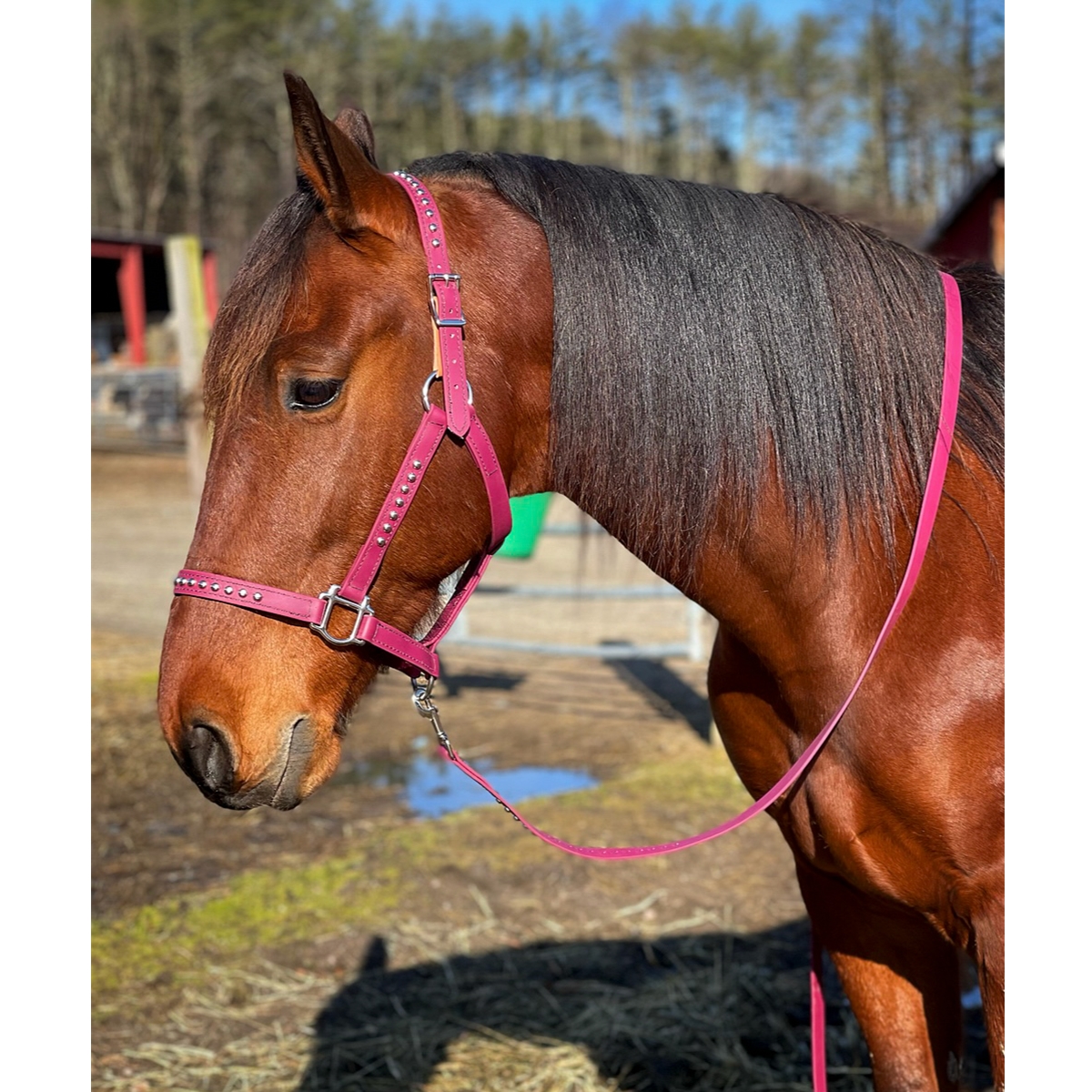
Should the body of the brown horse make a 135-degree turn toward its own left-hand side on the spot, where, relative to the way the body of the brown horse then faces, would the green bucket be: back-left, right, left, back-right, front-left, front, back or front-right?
back-left

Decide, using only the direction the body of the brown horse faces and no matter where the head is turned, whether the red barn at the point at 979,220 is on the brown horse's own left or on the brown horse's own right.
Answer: on the brown horse's own right

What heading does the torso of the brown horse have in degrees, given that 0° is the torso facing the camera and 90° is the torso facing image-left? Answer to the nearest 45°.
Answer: approximately 90°

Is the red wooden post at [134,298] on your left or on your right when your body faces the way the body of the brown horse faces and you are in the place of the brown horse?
on your right
